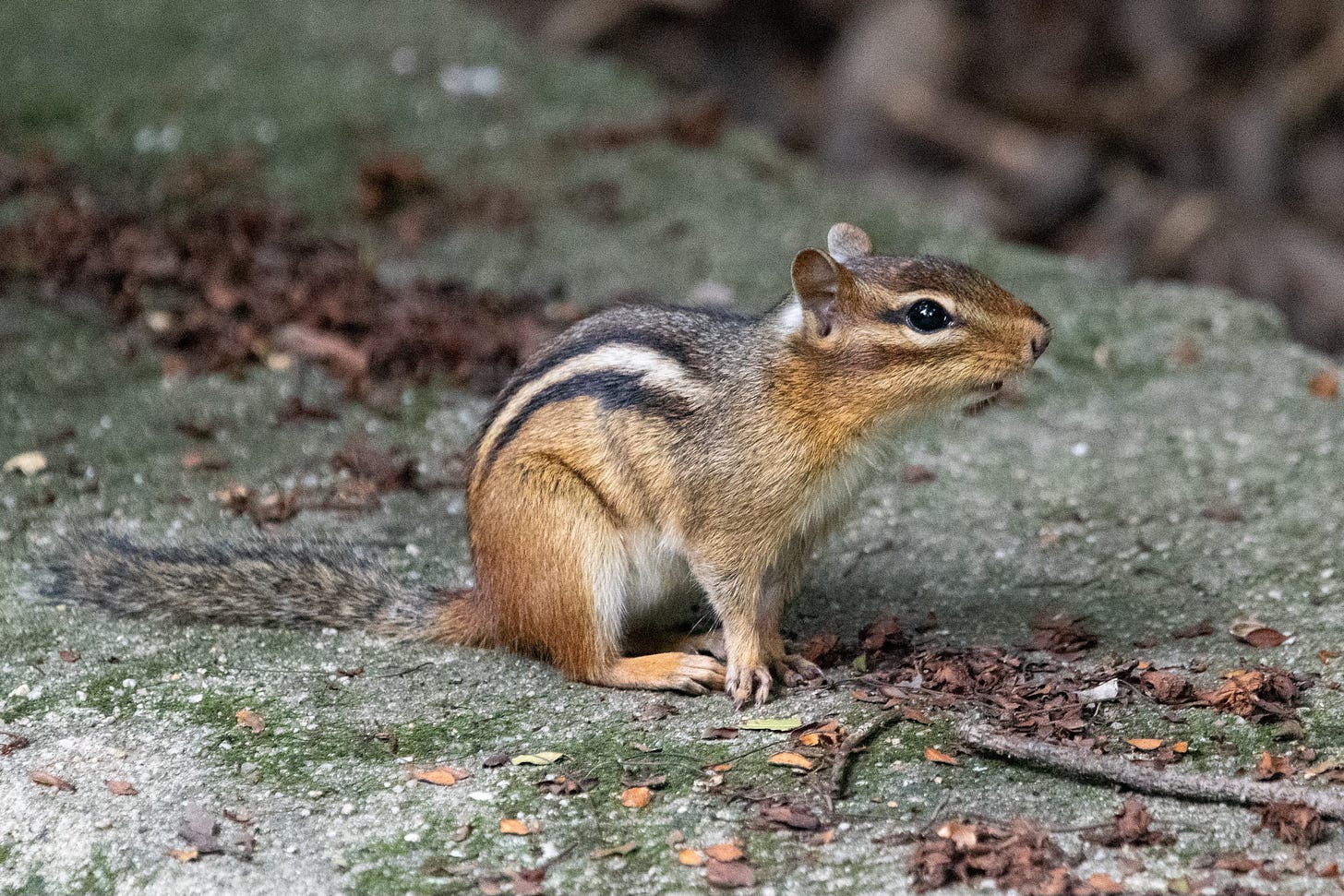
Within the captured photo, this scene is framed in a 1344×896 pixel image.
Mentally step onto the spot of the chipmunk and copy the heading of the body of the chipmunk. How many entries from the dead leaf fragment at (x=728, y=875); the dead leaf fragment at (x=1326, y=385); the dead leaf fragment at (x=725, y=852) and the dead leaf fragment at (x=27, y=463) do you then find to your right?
2

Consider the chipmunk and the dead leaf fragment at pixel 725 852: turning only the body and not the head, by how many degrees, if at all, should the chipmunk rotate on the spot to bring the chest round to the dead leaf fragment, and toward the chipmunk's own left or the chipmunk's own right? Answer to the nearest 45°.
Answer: approximately 90° to the chipmunk's own right

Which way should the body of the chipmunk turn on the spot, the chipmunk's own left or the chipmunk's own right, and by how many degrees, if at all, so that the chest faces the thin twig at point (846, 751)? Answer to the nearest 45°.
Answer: approximately 45° to the chipmunk's own right

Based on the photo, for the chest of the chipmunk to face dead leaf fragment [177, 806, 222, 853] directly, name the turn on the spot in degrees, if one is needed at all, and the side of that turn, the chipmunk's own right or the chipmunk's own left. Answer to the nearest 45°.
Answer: approximately 135° to the chipmunk's own right

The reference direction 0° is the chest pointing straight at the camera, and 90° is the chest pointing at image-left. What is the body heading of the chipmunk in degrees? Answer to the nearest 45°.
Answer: approximately 270°

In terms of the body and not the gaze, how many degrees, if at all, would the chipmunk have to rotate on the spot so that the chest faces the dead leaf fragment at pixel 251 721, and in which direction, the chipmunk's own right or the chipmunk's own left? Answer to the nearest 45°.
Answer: approximately 180°

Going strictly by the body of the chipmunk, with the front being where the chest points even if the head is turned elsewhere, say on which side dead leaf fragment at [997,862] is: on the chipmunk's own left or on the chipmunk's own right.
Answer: on the chipmunk's own right

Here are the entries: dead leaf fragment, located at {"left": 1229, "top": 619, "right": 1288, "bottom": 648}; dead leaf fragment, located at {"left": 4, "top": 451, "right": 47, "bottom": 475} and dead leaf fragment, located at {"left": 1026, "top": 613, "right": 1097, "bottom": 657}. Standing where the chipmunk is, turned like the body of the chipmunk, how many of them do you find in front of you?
2

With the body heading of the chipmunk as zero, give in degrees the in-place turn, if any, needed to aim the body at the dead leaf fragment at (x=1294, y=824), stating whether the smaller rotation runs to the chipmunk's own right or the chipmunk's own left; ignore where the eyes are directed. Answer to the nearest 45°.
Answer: approximately 45° to the chipmunk's own right

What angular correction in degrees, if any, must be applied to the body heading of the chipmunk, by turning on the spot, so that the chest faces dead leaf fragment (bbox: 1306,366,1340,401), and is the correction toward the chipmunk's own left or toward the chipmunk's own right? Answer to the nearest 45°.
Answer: approximately 45° to the chipmunk's own left

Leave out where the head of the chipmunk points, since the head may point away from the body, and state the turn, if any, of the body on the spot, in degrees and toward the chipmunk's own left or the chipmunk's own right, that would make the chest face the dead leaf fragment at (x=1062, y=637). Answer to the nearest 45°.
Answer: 0° — it already faces it

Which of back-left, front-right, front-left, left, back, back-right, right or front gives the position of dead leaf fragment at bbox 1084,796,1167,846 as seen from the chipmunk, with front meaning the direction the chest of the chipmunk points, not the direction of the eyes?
front-right
